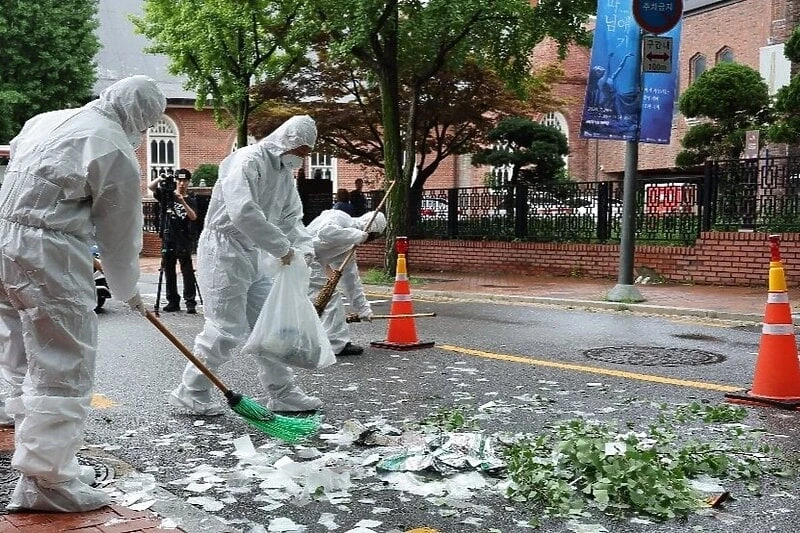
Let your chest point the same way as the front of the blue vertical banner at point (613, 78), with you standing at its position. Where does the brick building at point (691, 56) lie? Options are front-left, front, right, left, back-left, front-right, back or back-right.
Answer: back

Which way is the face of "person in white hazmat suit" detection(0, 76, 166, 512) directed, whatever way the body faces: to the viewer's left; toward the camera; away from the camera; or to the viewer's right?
to the viewer's right

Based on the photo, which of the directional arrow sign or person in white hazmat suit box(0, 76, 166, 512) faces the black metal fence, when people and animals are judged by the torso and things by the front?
the person in white hazmat suit

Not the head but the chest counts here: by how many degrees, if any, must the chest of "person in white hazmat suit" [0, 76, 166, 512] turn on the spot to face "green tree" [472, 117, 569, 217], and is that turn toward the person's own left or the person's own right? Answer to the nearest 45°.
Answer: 0° — they already face it

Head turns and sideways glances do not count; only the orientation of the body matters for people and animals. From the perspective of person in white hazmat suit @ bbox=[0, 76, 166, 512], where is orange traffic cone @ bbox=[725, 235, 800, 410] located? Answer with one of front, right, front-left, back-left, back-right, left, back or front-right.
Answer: front-right

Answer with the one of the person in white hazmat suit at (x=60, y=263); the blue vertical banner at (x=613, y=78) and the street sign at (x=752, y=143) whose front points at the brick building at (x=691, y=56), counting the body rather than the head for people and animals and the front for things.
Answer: the person in white hazmat suit

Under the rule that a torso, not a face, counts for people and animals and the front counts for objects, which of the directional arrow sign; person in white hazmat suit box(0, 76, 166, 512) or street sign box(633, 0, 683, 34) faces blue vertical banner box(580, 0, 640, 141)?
the person in white hazmat suit

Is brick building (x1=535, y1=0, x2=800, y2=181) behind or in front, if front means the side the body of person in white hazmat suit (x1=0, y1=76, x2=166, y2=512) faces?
in front

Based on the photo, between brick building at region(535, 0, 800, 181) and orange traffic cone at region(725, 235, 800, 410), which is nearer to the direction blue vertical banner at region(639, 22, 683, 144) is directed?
the orange traffic cone
